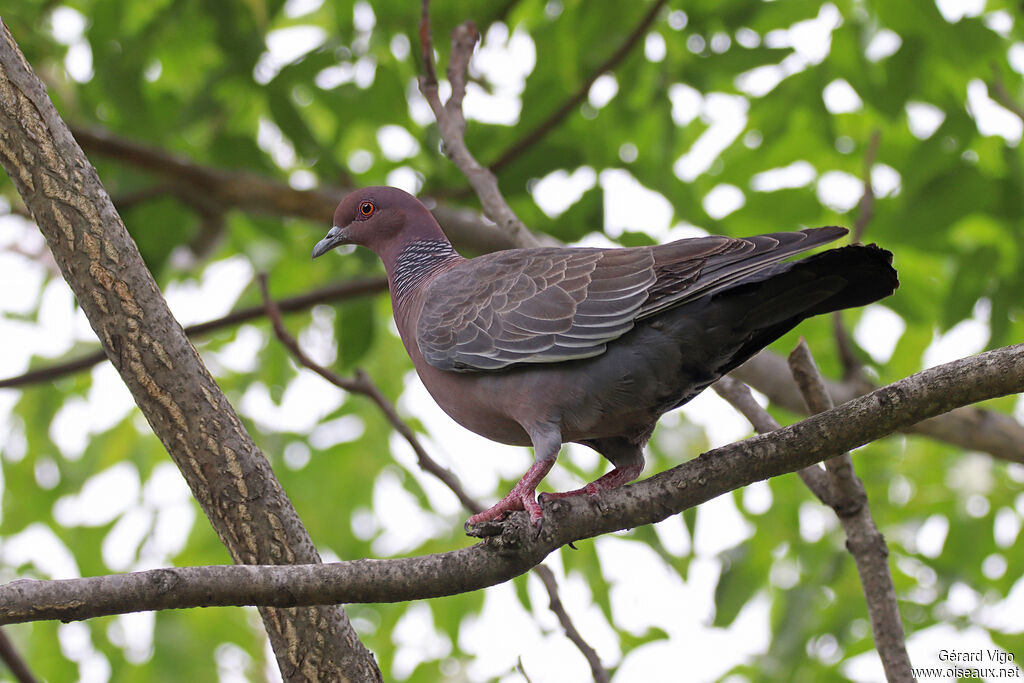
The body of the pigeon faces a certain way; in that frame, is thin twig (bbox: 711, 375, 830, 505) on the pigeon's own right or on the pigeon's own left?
on the pigeon's own right

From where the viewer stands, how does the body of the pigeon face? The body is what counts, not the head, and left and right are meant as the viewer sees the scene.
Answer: facing to the left of the viewer

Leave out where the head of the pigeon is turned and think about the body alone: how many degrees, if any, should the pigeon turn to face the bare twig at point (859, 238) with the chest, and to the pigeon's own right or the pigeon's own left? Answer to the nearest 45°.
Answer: approximately 135° to the pigeon's own right

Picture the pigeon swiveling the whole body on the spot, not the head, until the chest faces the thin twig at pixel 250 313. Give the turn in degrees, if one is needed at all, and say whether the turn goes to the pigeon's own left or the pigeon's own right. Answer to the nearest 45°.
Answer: approximately 45° to the pigeon's own right
